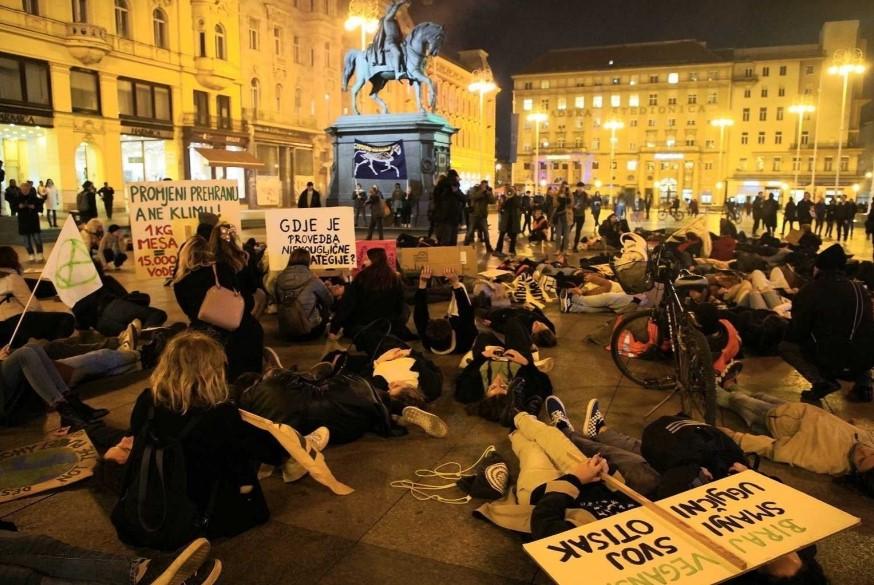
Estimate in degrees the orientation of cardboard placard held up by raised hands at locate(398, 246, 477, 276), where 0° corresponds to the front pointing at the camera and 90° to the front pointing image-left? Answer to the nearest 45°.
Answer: approximately 180°

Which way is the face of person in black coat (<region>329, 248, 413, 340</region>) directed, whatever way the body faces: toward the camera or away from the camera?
away from the camera

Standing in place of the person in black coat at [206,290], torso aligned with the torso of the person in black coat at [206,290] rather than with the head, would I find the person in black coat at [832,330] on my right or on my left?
on my right

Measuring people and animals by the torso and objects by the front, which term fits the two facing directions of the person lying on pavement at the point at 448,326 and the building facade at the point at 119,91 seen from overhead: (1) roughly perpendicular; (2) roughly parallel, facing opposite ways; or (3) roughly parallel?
roughly perpendicular

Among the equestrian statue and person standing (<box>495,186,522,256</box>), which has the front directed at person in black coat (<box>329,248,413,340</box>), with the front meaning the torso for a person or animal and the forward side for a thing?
the person standing

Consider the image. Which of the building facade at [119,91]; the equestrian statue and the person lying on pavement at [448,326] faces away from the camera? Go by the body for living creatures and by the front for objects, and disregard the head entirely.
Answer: the person lying on pavement

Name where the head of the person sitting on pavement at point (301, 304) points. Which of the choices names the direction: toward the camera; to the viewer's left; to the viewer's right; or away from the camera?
away from the camera

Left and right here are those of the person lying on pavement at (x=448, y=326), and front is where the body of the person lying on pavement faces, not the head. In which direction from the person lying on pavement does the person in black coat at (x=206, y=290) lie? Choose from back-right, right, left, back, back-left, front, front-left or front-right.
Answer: back-left

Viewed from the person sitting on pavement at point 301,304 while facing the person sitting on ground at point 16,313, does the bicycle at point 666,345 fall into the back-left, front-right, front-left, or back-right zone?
back-left

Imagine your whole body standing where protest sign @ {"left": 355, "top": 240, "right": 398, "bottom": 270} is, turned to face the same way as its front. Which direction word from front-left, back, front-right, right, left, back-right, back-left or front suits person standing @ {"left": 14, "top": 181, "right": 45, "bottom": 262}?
back-right

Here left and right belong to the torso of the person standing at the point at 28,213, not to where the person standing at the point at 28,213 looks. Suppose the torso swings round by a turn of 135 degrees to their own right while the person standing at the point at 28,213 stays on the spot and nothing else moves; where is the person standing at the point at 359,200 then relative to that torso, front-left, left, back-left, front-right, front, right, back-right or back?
back-right

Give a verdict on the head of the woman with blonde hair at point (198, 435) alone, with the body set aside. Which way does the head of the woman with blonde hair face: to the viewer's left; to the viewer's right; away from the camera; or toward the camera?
away from the camera
